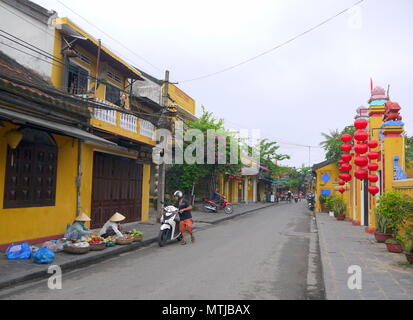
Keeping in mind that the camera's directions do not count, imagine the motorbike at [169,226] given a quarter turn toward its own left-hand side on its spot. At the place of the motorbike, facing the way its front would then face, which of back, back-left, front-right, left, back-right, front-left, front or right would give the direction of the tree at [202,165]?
back-left

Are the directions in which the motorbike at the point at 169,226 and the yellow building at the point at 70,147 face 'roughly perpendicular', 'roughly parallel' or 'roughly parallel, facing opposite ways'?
roughly perpendicular

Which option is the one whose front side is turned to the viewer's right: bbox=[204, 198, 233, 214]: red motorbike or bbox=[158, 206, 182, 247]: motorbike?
the red motorbike

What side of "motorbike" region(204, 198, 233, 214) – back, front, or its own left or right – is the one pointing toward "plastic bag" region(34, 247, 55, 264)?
right

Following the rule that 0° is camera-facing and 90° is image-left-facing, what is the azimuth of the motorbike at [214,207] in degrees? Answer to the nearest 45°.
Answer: approximately 270°

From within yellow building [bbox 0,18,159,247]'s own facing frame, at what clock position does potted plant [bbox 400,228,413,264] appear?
The potted plant is roughly at 12 o'clock from the yellow building.

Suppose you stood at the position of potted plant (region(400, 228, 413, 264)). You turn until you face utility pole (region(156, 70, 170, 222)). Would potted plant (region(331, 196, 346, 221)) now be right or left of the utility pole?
right
